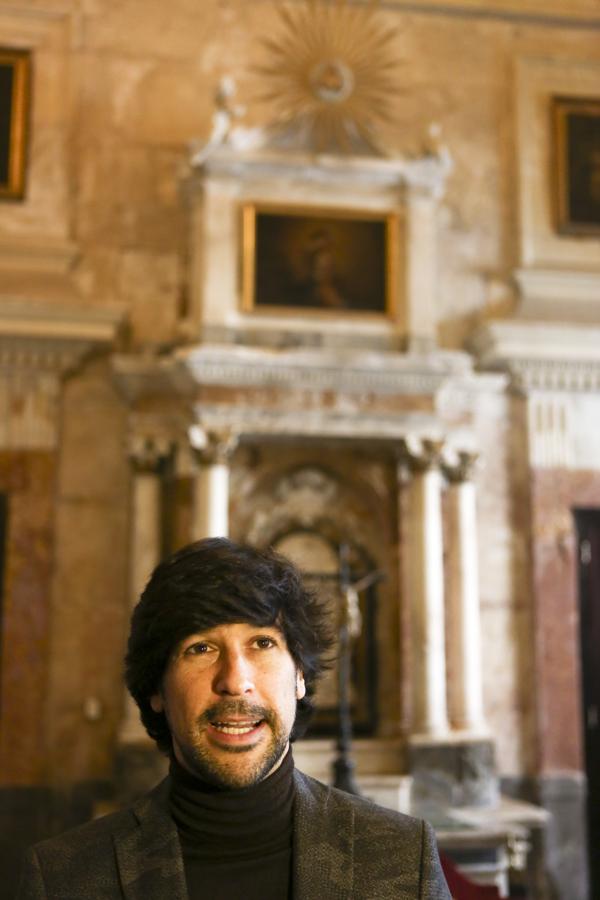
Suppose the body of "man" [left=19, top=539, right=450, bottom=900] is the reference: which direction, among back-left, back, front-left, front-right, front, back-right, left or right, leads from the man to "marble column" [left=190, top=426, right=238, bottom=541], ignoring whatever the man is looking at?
back

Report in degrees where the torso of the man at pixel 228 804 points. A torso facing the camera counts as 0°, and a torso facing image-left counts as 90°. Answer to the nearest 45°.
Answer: approximately 0°

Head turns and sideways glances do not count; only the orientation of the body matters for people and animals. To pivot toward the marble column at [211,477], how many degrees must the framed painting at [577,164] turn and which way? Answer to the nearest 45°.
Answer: approximately 45° to its right

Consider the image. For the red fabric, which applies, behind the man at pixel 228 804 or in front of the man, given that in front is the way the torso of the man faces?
behind

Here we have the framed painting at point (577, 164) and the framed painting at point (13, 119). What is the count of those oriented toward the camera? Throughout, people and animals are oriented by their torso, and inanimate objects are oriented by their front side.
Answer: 2

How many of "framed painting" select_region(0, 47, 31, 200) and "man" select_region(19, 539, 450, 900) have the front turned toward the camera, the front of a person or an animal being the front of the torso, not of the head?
2

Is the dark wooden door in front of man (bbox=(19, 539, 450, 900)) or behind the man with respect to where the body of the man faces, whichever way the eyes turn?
behind

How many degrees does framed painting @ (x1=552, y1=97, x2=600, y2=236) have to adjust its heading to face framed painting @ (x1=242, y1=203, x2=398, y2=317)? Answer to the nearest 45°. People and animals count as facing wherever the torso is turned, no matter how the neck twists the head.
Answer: approximately 45° to its right

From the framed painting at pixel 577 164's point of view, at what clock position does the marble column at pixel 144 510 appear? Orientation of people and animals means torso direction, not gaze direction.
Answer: The marble column is roughly at 2 o'clock from the framed painting.

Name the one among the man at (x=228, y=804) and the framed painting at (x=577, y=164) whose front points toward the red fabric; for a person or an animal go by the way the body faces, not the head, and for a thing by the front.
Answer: the framed painting

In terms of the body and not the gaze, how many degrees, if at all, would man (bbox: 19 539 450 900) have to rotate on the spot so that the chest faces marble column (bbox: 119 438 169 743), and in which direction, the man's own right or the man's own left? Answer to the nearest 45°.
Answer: approximately 180°
